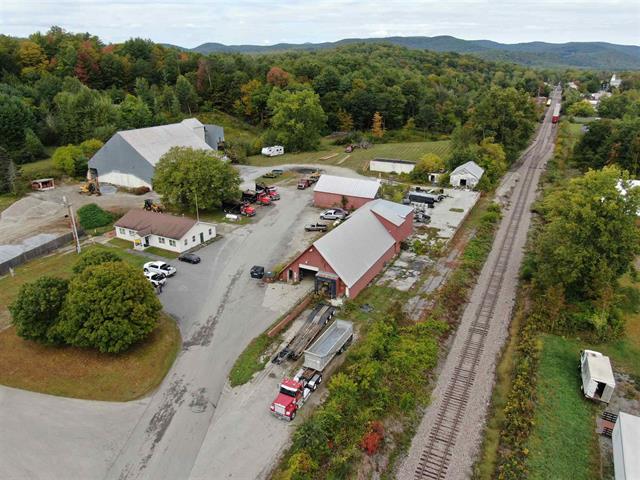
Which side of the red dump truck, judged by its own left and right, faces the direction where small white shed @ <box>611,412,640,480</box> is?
left

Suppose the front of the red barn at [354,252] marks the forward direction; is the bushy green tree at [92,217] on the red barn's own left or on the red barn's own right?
on the red barn's own right

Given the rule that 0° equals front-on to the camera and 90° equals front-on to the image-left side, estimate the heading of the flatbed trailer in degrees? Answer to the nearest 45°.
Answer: approximately 45°

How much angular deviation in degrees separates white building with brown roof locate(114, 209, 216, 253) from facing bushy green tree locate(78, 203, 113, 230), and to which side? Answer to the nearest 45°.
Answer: approximately 90° to its right

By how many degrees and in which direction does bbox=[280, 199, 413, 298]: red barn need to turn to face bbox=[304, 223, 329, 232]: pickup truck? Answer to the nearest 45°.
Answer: approximately 135° to its right

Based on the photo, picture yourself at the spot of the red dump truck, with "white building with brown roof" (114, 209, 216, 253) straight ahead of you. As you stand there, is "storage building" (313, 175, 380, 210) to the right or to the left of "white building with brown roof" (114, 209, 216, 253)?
right

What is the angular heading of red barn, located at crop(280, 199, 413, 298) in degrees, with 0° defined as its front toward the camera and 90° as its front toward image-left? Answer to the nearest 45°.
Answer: approximately 45°

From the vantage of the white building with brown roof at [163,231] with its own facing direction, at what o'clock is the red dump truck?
The red dump truck is roughly at 10 o'clock from the white building with brown roof.

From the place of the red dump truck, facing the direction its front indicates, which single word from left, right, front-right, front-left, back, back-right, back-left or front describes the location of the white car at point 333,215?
back-right

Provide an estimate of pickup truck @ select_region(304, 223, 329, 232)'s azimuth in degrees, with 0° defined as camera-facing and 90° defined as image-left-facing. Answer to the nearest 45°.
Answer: approximately 90°

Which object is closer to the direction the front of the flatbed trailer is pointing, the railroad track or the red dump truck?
the red dump truck
